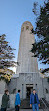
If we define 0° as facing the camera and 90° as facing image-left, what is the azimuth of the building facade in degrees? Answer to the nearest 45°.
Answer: approximately 0°
